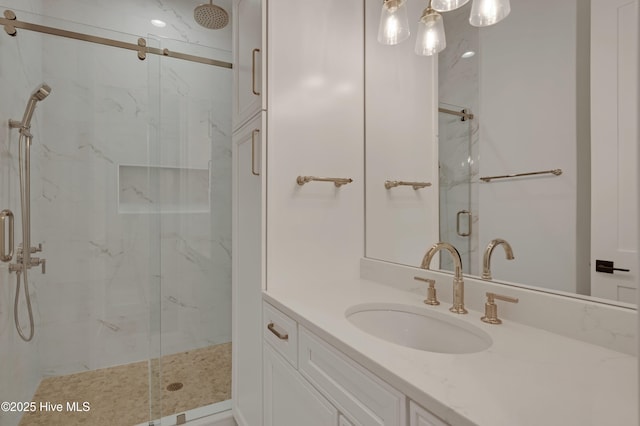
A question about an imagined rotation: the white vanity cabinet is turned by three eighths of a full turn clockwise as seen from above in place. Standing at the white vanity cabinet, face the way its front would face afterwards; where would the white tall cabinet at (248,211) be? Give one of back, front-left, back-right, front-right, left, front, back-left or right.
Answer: front-left

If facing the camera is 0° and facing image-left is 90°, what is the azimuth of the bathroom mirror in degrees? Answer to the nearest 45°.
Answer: approximately 45°

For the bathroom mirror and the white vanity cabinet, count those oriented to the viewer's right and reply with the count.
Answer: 0

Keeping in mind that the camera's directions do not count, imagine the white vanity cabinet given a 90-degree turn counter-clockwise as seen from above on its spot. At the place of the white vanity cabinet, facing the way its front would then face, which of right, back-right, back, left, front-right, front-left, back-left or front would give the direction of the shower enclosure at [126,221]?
back

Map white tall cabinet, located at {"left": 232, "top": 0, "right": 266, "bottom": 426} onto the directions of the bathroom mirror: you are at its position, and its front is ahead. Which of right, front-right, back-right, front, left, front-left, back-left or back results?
front-right
